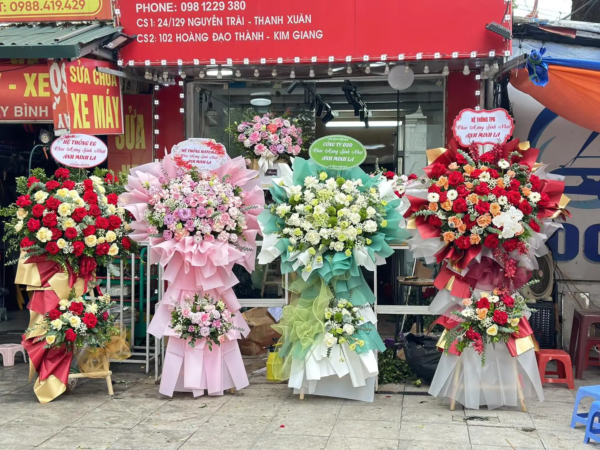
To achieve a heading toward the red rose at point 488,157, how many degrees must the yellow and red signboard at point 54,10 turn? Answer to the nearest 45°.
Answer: approximately 45° to its left

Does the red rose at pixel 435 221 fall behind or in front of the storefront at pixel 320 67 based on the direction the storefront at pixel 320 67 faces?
in front

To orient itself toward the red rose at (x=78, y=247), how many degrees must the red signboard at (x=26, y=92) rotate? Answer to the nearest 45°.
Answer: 0° — it already faces it

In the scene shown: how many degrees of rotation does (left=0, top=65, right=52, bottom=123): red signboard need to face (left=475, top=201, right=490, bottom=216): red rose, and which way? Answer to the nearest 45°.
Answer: approximately 45° to its left

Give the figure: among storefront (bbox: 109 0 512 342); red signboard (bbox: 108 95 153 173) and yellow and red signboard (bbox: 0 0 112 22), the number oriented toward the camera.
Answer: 3

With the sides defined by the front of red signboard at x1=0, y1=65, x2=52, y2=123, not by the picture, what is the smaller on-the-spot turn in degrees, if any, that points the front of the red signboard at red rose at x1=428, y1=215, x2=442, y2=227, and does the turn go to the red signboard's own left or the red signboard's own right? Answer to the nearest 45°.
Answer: approximately 45° to the red signboard's own left

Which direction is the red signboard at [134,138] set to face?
toward the camera

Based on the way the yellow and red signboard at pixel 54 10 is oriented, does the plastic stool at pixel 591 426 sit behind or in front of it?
in front

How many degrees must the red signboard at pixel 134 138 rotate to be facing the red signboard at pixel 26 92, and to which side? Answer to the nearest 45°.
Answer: approximately 45° to its right

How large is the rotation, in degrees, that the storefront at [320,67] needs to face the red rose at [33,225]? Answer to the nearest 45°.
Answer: approximately 45° to its right

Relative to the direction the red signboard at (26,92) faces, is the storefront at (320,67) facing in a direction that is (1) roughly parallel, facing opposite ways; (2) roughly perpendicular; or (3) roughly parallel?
roughly parallel

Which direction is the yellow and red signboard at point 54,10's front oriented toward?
toward the camera

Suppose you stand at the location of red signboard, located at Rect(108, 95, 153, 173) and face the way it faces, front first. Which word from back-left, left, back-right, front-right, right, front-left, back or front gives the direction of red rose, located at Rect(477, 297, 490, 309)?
front-left
